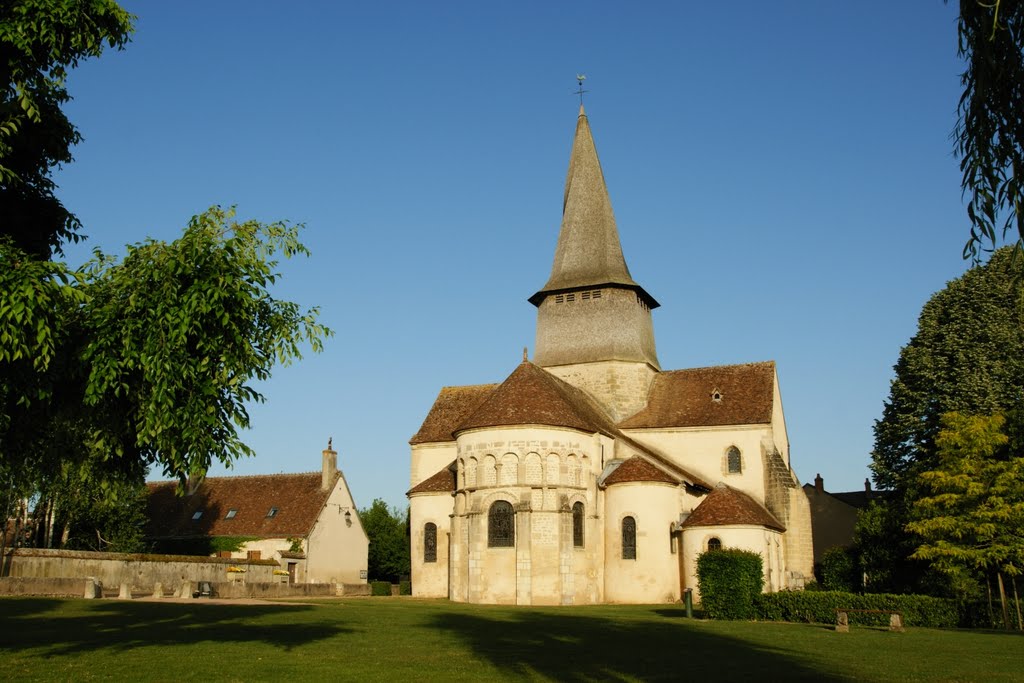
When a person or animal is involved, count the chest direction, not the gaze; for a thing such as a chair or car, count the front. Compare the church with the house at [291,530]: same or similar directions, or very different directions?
very different directions

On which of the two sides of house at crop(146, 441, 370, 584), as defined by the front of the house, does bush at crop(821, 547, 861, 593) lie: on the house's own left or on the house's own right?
on the house's own left

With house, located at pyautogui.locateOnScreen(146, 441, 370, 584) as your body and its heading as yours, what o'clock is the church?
The church is roughly at 9 o'clock from the house.

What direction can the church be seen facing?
away from the camera

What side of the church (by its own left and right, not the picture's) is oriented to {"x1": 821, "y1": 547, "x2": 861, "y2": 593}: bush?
right

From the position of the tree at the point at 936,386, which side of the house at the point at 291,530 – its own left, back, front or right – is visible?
left

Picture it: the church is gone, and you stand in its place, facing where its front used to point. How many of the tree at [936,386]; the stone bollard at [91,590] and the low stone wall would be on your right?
1

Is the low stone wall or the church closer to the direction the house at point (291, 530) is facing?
the low stone wall

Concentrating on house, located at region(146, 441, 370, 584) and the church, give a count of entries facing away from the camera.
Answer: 1

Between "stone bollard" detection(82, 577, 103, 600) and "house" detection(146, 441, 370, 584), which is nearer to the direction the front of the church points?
the house

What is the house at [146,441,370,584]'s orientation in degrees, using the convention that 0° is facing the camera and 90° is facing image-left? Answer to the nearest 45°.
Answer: approximately 45°

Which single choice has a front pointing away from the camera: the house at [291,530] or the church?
the church

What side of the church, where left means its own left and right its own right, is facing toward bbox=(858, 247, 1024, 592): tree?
right

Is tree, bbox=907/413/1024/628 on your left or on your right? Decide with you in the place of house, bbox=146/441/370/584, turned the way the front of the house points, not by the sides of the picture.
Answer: on your left
